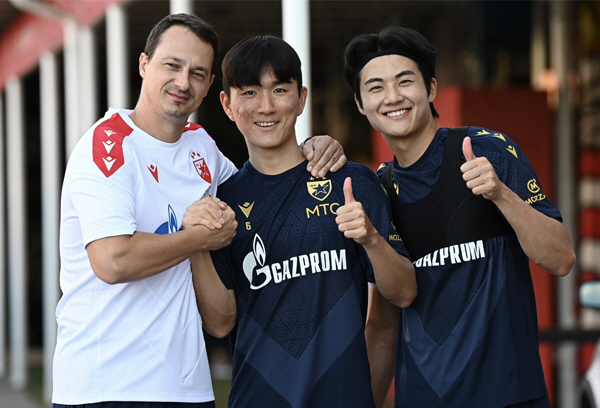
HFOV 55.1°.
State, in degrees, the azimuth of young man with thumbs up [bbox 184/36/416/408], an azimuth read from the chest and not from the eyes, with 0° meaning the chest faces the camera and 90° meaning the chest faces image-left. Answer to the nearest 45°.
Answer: approximately 0°

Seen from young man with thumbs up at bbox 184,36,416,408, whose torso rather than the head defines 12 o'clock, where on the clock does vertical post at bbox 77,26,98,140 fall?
The vertical post is roughly at 5 o'clock from the young man with thumbs up.

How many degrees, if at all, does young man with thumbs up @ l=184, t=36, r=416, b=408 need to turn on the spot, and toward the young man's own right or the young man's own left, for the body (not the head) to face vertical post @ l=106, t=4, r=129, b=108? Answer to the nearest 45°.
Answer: approximately 135° to the young man's own right

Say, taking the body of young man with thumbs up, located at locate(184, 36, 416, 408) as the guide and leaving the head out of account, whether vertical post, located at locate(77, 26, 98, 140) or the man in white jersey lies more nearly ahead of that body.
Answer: the man in white jersey

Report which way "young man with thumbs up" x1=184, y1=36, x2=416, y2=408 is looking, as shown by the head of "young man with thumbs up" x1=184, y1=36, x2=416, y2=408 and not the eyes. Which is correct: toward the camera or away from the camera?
toward the camera

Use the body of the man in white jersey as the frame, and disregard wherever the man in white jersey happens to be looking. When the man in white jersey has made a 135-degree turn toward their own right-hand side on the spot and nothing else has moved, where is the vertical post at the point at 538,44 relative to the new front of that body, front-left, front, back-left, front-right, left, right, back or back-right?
back-right

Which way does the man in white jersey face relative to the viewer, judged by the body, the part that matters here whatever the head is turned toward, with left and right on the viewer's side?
facing the viewer and to the right of the viewer

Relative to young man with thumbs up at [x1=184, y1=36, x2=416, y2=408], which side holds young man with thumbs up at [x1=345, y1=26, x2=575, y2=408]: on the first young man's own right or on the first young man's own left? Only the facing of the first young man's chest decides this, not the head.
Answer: on the first young man's own left

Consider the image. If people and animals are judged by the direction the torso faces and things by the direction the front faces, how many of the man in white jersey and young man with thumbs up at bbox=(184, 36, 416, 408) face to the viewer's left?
0

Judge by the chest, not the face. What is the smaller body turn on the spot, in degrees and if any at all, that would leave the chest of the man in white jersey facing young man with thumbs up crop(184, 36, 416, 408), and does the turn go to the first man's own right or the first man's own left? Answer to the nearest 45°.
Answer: approximately 45° to the first man's own left
